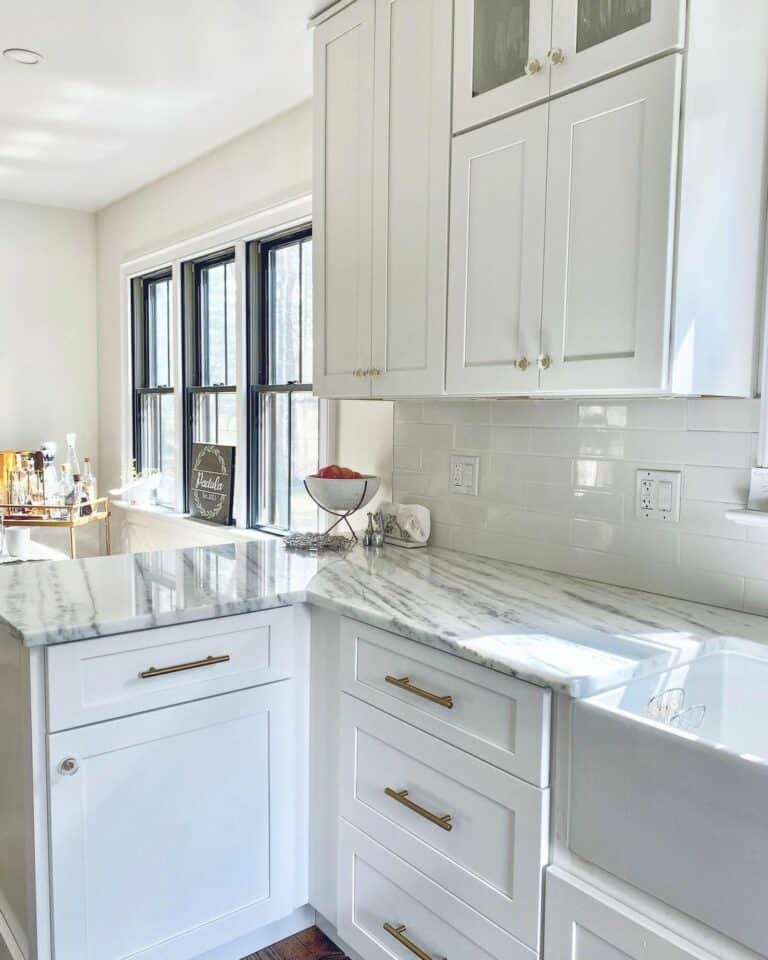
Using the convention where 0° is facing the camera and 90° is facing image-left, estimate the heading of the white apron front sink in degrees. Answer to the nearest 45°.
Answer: approximately 45°

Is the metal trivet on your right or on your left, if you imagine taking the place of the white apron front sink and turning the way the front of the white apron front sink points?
on your right

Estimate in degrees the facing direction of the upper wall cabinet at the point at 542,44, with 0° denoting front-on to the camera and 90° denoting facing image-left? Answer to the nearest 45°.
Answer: approximately 45°

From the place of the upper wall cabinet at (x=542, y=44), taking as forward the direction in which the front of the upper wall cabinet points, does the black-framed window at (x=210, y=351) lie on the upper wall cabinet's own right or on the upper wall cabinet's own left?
on the upper wall cabinet's own right

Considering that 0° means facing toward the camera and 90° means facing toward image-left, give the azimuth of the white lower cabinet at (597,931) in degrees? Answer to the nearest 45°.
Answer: approximately 45°

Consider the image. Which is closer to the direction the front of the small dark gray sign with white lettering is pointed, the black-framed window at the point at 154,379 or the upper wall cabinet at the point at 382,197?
the upper wall cabinet

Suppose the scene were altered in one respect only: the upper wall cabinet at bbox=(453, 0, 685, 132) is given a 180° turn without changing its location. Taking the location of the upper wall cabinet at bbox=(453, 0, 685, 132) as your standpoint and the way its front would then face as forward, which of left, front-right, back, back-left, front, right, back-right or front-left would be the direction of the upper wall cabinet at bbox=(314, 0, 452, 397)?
left

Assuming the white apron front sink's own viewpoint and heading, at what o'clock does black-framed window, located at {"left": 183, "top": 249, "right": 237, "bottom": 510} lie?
The black-framed window is roughly at 3 o'clock from the white apron front sink.

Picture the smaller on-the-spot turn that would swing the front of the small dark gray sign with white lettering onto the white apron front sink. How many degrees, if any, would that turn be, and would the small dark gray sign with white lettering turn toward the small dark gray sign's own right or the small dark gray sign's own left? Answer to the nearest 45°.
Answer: approximately 45° to the small dark gray sign's own left

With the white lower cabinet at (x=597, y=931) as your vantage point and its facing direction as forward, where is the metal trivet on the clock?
The metal trivet is roughly at 3 o'clock from the white lower cabinet.
